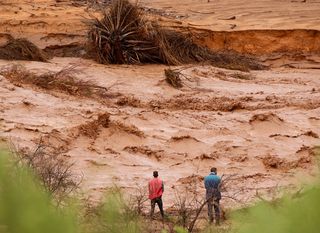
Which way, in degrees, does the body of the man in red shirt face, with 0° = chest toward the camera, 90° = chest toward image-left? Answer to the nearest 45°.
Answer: approximately 180°

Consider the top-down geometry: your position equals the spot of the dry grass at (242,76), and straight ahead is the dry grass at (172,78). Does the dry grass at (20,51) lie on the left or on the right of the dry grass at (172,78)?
right

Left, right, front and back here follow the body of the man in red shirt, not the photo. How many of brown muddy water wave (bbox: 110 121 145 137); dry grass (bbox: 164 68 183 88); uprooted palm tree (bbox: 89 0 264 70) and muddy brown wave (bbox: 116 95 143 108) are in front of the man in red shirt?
4

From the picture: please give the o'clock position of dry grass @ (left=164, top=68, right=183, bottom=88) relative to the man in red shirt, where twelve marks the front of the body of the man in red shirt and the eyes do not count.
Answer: The dry grass is roughly at 12 o'clock from the man in red shirt.

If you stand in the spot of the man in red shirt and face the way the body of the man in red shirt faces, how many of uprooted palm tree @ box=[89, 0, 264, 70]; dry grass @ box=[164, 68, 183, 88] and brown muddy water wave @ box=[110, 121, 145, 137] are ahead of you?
3

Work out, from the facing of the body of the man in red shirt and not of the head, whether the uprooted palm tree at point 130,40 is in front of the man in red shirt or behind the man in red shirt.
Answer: in front

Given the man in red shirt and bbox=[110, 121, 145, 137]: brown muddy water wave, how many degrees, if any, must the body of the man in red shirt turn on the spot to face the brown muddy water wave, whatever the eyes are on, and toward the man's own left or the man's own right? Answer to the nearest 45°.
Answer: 0° — they already face it

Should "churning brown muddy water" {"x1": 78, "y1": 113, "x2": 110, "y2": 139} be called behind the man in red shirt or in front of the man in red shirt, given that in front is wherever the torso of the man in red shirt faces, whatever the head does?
in front
